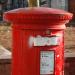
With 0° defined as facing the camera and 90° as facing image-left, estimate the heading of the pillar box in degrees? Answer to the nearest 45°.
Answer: approximately 315°
